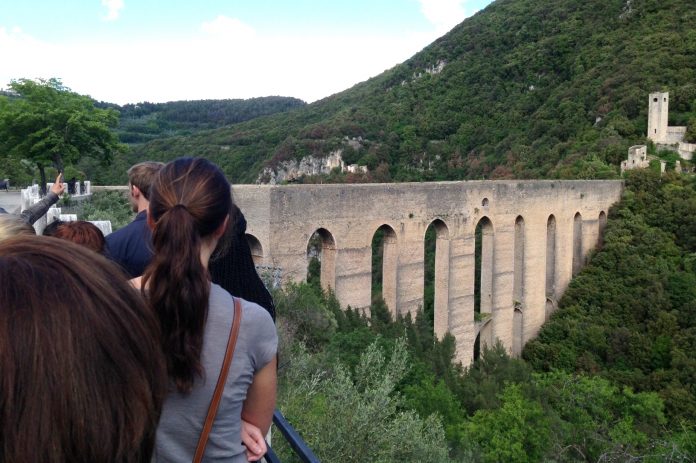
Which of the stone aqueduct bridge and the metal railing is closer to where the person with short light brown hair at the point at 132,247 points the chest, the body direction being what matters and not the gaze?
the stone aqueduct bridge

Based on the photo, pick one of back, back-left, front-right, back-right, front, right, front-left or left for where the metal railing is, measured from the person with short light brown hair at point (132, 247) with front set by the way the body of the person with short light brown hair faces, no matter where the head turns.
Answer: back

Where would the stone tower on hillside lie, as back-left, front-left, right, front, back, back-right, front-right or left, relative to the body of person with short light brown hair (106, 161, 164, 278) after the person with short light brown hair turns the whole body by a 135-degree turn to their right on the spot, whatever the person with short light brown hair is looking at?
front-left

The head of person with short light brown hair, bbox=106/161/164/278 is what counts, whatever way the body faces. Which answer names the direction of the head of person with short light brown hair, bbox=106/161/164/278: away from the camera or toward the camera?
away from the camera

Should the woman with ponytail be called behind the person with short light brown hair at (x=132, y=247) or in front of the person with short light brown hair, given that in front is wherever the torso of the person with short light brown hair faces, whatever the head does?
behind

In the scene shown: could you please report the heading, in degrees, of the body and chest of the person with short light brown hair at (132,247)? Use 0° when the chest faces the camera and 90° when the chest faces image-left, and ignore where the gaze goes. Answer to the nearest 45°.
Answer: approximately 135°

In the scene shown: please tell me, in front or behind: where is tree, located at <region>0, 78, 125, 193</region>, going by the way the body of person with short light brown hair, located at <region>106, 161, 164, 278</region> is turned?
in front

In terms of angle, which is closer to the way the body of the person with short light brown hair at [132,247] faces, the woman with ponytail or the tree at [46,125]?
the tree

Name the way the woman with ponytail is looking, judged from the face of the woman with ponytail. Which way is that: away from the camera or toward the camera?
away from the camera
